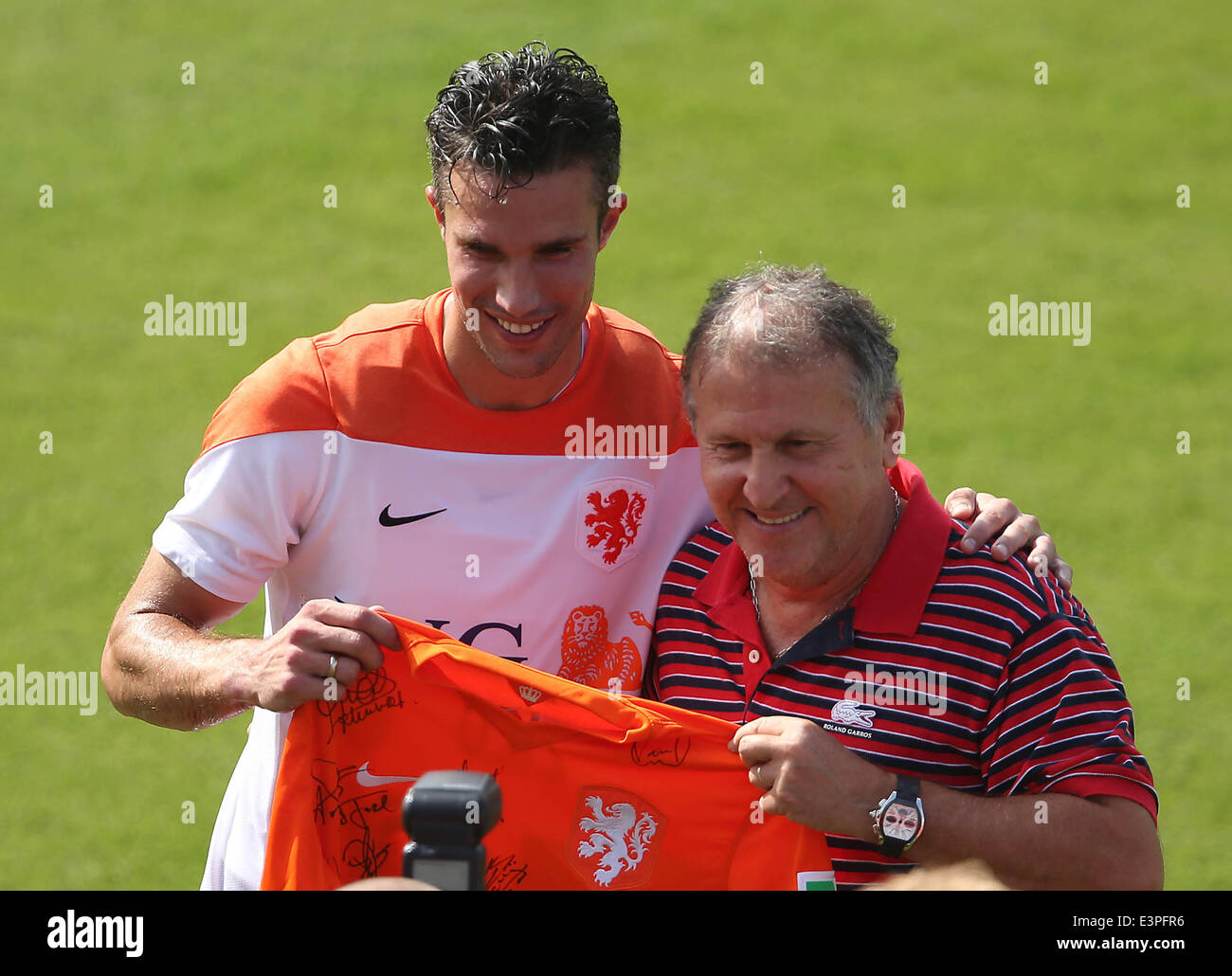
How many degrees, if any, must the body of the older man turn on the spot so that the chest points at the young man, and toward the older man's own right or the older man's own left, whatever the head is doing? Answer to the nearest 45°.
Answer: approximately 45° to the older man's own right

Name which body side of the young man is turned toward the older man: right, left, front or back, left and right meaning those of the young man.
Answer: left

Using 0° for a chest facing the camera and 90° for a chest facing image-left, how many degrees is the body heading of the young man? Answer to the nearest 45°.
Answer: approximately 0°

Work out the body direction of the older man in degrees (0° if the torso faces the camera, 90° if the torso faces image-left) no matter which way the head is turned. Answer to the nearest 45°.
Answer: approximately 45°
